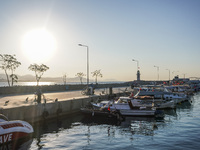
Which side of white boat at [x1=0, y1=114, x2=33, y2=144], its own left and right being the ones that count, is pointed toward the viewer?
right

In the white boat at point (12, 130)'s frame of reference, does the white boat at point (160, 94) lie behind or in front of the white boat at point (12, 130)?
in front

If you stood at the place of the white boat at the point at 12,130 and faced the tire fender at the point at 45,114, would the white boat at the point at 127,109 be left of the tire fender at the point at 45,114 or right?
right

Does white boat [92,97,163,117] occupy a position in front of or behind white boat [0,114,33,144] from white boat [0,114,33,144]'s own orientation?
in front

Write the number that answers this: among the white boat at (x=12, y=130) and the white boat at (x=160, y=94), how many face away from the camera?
0

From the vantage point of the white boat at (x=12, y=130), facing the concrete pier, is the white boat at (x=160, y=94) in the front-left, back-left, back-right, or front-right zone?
front-right

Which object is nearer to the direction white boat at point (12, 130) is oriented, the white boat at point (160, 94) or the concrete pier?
the white boat

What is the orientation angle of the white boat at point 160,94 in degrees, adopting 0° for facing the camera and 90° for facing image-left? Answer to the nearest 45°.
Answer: approximately 315°
